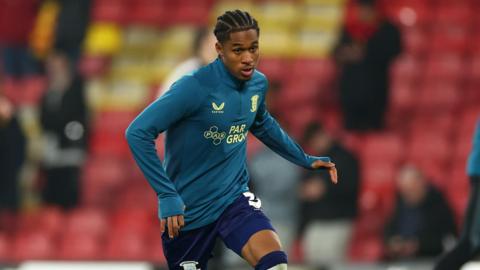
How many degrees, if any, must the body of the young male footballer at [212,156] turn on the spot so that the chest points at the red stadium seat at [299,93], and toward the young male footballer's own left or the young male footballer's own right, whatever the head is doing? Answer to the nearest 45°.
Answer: approximately 135° to the young male footballer's own left

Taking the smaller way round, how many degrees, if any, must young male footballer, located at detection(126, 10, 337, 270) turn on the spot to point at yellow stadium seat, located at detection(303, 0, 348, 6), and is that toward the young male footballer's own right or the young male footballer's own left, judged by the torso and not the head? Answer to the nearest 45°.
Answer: approximately 135° to the young male footballer's own left

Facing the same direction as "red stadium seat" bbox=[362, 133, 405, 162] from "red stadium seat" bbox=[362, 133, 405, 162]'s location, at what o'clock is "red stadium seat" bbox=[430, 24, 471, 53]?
"red stadium seat" bbox=[430, 24, 471, 53] is roughly at 7 o'clock from "red stadium seat" bbox=[362, 133, 405, 162].

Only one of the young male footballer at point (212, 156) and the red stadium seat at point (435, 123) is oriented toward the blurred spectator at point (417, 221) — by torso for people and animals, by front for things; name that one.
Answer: the red stadium seat

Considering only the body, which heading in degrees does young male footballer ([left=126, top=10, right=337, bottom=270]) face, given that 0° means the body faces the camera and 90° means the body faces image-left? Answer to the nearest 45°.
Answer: approximately 315°

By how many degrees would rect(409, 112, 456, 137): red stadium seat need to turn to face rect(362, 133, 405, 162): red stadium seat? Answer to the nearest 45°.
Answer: approximately 45° to its right
